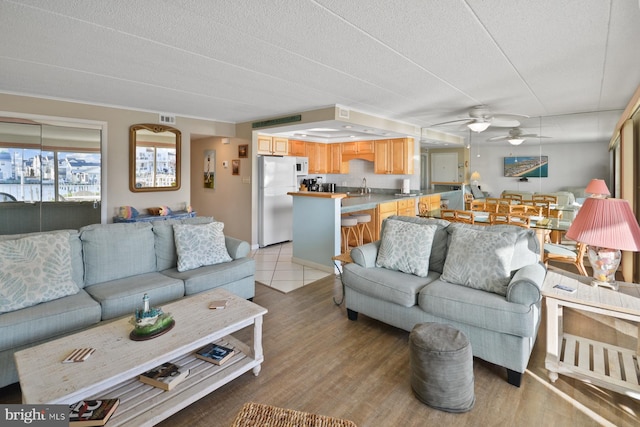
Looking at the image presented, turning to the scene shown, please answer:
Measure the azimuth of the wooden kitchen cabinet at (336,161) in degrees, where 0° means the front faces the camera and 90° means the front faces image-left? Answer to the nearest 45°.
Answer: approximately 0°

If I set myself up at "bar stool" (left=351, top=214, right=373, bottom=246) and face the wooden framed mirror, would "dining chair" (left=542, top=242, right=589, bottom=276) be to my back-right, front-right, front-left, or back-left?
back-left

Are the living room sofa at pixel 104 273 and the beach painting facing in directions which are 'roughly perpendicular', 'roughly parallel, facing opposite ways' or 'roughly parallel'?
roughly perpendicular

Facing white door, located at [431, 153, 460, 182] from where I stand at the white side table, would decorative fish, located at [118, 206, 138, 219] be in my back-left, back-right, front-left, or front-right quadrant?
front-left

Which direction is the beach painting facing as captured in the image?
toward the camera

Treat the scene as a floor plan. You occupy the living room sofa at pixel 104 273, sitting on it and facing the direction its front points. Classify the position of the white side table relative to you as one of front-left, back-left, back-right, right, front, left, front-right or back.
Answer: front

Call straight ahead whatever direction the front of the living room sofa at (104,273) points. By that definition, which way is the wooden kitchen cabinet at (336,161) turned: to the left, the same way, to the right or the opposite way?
to the right

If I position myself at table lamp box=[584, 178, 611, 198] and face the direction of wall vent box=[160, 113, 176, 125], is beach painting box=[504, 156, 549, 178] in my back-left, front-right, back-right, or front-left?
front-right

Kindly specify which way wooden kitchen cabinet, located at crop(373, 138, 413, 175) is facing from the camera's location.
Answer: facing the viewer and to the left of the viewer

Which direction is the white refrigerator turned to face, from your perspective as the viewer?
facing the viewer and to the right of the viewer

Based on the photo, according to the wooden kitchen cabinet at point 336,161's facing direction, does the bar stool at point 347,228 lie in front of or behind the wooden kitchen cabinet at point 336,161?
in front

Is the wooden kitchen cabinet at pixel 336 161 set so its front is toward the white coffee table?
yes
